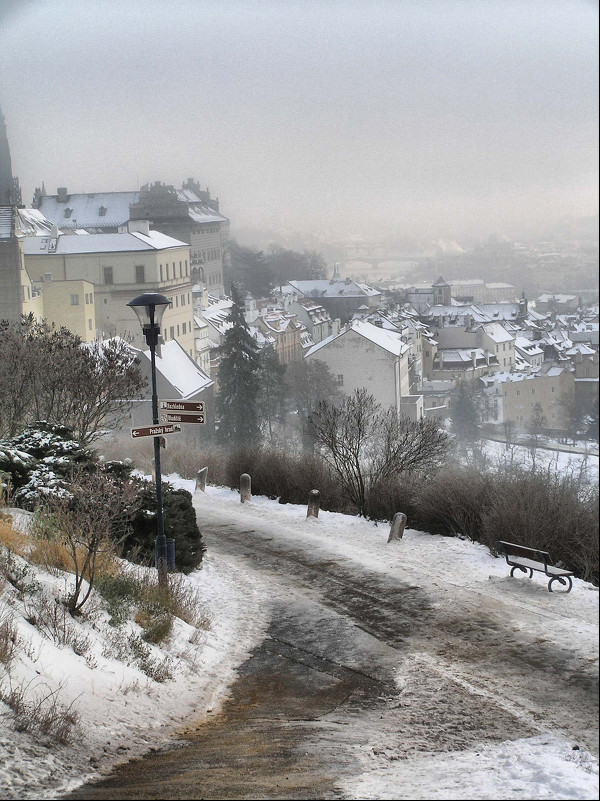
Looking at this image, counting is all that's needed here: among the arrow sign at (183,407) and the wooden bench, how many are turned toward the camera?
1

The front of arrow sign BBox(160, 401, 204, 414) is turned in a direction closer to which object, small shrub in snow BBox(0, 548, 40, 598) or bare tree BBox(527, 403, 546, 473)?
the small shrub in snow

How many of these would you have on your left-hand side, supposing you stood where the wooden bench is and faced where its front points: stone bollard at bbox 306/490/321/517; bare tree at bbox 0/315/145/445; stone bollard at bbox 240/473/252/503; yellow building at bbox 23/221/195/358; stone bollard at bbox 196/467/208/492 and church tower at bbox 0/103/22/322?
6

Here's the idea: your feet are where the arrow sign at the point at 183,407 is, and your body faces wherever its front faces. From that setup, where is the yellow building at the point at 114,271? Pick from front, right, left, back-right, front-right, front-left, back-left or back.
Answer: back

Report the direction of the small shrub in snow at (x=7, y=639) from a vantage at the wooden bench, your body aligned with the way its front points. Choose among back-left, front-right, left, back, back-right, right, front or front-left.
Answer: back

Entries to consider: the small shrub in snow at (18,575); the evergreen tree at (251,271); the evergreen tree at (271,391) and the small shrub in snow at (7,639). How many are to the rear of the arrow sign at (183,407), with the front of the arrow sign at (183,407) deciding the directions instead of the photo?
2

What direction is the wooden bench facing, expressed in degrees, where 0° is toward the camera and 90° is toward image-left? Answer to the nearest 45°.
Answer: approximately 225°

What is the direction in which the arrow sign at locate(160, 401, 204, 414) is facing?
toward the camera

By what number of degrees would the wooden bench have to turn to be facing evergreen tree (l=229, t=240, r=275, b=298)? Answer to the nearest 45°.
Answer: approximately 90° to its left

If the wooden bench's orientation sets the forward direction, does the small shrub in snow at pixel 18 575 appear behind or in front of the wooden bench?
behind
